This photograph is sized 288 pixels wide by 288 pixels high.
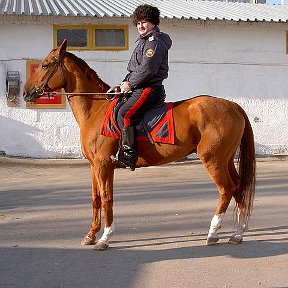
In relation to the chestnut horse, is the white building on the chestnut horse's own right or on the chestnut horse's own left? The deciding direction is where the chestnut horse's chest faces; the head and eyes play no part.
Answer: on the chestnut horse's own right

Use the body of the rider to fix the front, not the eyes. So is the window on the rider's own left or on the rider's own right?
on the rider's own right

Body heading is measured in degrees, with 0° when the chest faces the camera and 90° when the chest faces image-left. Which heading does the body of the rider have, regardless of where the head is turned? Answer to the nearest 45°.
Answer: approximately 90°

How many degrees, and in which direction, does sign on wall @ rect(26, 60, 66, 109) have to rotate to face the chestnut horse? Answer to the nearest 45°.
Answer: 0° — it already faces it

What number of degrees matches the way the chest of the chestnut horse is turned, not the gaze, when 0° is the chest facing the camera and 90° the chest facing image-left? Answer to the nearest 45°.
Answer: approximately 90°

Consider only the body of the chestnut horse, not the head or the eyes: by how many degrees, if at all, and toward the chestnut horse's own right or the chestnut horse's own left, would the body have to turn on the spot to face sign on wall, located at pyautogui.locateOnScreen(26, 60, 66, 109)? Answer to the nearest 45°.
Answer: approximately 90° to the chestnut horse's own right

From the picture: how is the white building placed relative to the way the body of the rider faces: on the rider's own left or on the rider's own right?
on the rider's own right

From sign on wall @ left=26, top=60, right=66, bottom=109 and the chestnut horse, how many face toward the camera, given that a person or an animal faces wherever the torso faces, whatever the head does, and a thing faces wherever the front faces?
1

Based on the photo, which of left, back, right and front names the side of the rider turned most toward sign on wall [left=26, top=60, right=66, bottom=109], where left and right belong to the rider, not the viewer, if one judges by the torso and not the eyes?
right

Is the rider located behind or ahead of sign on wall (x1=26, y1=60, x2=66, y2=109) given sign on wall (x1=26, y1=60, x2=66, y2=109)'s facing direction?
ahead
